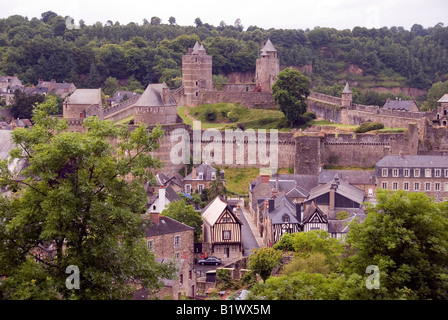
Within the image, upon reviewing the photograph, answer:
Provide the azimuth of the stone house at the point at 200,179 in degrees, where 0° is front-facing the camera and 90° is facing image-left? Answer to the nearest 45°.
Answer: approximately 0°

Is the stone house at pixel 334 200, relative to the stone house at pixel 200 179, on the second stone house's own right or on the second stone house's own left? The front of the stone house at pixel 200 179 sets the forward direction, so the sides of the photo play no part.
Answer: on the second stone house's own left

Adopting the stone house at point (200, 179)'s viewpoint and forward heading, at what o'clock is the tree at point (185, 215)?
The tree is roughly at 12 o'clock from the stone house.

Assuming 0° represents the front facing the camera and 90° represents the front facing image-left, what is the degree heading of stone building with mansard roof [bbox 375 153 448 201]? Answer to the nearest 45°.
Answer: approximately 0°

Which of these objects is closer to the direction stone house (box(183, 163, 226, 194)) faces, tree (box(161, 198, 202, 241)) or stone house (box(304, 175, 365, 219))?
the tree

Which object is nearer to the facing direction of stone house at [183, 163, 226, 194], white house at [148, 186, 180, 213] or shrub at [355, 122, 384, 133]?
the white house

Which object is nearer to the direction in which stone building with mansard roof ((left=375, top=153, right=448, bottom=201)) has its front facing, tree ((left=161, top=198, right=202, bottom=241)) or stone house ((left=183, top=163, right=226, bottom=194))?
the tree

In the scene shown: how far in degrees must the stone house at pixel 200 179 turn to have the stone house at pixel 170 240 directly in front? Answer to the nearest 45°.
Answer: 0° — it already faces it
